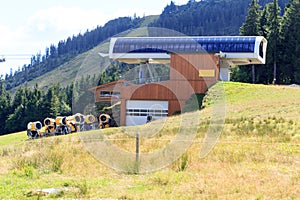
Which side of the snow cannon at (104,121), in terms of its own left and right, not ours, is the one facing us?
front

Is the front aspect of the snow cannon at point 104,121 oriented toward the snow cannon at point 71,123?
no
